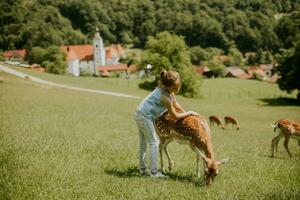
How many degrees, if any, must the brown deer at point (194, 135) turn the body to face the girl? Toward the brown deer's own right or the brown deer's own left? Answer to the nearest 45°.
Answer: approximately 135° to the brown deer's own right

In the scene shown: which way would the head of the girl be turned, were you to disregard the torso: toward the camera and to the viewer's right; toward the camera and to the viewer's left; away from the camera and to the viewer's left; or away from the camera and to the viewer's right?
away from the camera and to the viewer's right

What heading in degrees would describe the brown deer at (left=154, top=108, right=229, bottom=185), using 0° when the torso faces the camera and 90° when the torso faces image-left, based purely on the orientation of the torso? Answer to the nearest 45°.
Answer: approximately 315°

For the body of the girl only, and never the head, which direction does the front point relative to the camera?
to the viewer's right

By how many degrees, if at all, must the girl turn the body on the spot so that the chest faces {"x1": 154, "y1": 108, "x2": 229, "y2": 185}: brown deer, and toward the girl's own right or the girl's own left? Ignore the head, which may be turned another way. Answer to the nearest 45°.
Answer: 0° — they already face it
